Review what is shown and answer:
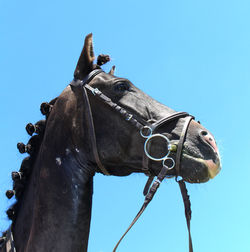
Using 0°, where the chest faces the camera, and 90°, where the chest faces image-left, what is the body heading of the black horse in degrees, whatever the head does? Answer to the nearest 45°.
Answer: approximately 270°
